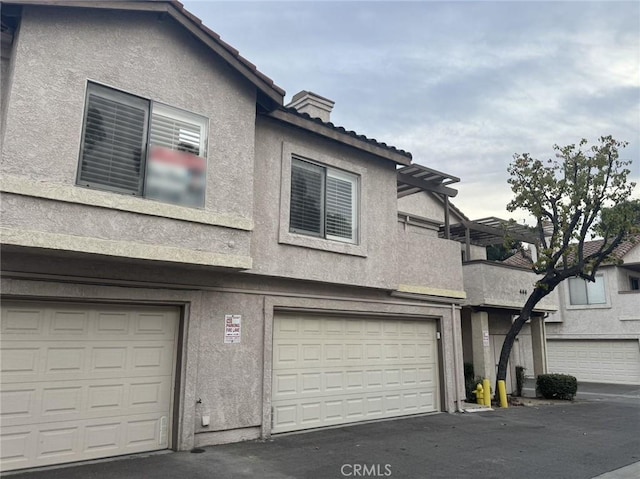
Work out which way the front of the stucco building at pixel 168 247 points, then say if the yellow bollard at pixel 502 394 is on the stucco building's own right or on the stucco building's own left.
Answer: on the stucco building's own left

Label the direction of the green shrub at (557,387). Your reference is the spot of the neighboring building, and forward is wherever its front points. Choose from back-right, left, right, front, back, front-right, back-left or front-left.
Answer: front

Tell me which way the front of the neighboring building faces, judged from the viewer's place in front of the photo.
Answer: facing the viewer

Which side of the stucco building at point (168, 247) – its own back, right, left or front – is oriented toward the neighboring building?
left

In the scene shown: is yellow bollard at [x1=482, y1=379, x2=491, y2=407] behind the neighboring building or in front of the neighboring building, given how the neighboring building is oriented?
in front

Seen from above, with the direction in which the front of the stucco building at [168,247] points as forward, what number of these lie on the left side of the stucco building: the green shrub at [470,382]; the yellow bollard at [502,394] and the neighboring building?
3

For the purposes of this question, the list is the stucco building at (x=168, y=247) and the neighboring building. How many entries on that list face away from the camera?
0
